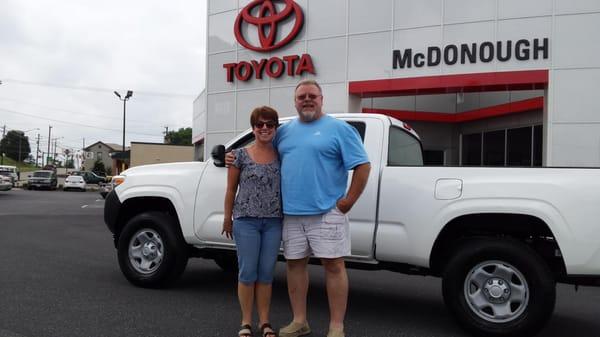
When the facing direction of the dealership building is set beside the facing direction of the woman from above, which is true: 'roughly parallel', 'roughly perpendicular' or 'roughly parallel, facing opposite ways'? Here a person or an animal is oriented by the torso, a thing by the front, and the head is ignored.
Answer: roughly parallel

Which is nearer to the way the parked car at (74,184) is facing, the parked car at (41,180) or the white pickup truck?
the white pickup truck

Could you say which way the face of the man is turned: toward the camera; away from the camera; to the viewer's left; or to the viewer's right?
toward the camera

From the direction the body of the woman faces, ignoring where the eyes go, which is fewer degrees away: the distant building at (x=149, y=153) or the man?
the man

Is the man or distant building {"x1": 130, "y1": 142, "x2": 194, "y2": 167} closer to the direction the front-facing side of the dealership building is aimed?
the man

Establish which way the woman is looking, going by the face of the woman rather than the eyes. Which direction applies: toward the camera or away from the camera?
toward the camera

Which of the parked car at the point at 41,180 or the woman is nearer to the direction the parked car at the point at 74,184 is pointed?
the woman

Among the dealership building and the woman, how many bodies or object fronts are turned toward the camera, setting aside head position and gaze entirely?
2

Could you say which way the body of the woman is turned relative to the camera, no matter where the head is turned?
toward the camera

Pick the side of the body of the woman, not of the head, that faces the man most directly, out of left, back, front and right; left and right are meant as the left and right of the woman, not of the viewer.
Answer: left

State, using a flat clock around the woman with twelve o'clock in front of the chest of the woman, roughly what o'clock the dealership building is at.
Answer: The dealership building is roughly at 7 o'clock from the woman.

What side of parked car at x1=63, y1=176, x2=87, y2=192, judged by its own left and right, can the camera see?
back
